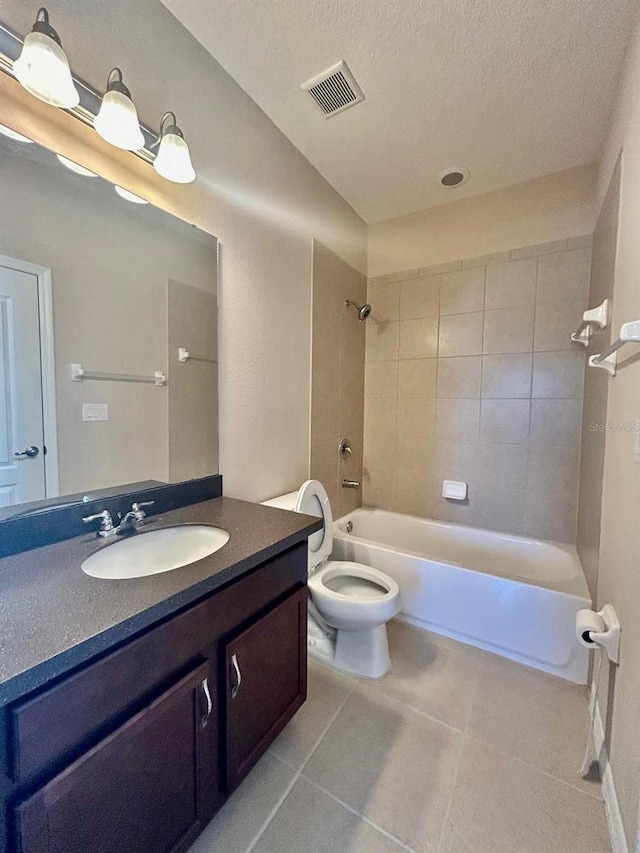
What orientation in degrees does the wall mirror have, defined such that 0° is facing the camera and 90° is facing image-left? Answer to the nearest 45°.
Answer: approximately 315°

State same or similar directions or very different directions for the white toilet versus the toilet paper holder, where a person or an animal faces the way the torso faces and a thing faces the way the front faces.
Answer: very different directions

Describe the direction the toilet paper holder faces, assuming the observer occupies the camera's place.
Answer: facing to the left of the viewer

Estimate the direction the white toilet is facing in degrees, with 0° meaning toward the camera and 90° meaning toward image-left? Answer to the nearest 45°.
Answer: approximately 315°

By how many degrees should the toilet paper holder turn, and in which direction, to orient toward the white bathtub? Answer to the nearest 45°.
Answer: approximately 45° to its right

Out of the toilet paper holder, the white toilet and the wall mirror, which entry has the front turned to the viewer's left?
the toilet paper holder

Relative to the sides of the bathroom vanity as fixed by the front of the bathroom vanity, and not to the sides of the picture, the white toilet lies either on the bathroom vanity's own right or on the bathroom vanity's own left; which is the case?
on the bathroom vanity's own left

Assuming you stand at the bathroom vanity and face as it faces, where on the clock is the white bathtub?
The white bathtub is roughly at 10 o'clock from the bathroom vanity.

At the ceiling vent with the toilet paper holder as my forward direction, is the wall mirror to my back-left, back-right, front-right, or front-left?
back-right
